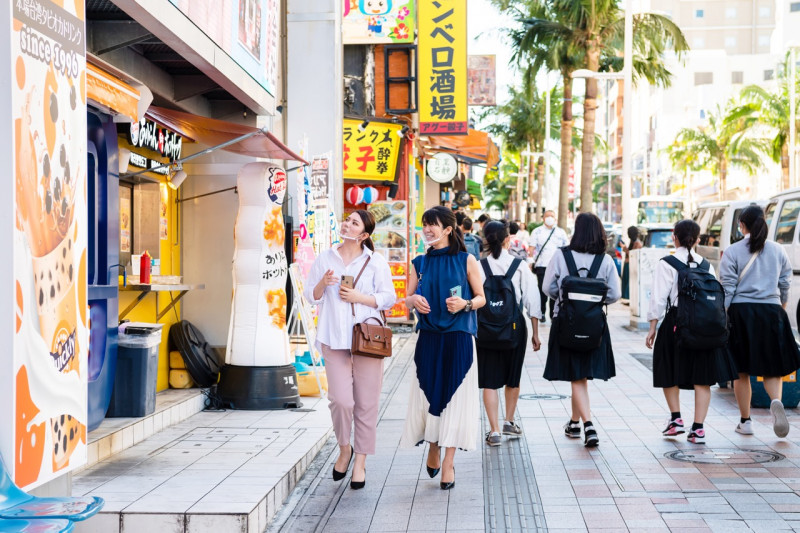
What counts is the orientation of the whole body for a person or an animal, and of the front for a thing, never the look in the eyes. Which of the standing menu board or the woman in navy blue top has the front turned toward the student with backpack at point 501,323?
the standing menu board

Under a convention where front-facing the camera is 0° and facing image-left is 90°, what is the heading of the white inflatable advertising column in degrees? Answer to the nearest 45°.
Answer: approximately 315°

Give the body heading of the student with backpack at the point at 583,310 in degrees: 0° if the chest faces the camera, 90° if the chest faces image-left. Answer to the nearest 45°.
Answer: approximately 180°

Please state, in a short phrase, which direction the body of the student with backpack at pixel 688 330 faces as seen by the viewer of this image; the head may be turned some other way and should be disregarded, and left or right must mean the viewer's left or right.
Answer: facing away from the viewer and to the left of the viewer

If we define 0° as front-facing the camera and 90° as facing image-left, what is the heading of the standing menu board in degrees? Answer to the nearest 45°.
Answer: approximately 0°

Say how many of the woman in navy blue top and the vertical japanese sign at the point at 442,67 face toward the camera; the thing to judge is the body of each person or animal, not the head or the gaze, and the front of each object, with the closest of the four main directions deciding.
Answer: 2

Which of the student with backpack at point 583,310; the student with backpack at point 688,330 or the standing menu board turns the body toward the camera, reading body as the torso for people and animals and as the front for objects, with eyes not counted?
the standing menu board

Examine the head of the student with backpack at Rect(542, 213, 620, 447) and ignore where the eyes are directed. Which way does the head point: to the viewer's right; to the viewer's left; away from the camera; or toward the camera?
away from the camera

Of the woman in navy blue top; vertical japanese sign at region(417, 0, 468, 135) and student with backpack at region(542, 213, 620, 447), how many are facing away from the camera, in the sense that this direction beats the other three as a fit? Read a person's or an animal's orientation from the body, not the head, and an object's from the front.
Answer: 1

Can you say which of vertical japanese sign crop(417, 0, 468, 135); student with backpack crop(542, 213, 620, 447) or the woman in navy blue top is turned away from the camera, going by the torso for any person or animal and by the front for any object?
the student with backpack

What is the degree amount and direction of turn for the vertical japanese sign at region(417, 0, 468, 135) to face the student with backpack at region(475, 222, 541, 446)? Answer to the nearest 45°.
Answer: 0° — it already faces them

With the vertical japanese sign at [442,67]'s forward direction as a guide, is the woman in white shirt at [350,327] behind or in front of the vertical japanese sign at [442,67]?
in front
